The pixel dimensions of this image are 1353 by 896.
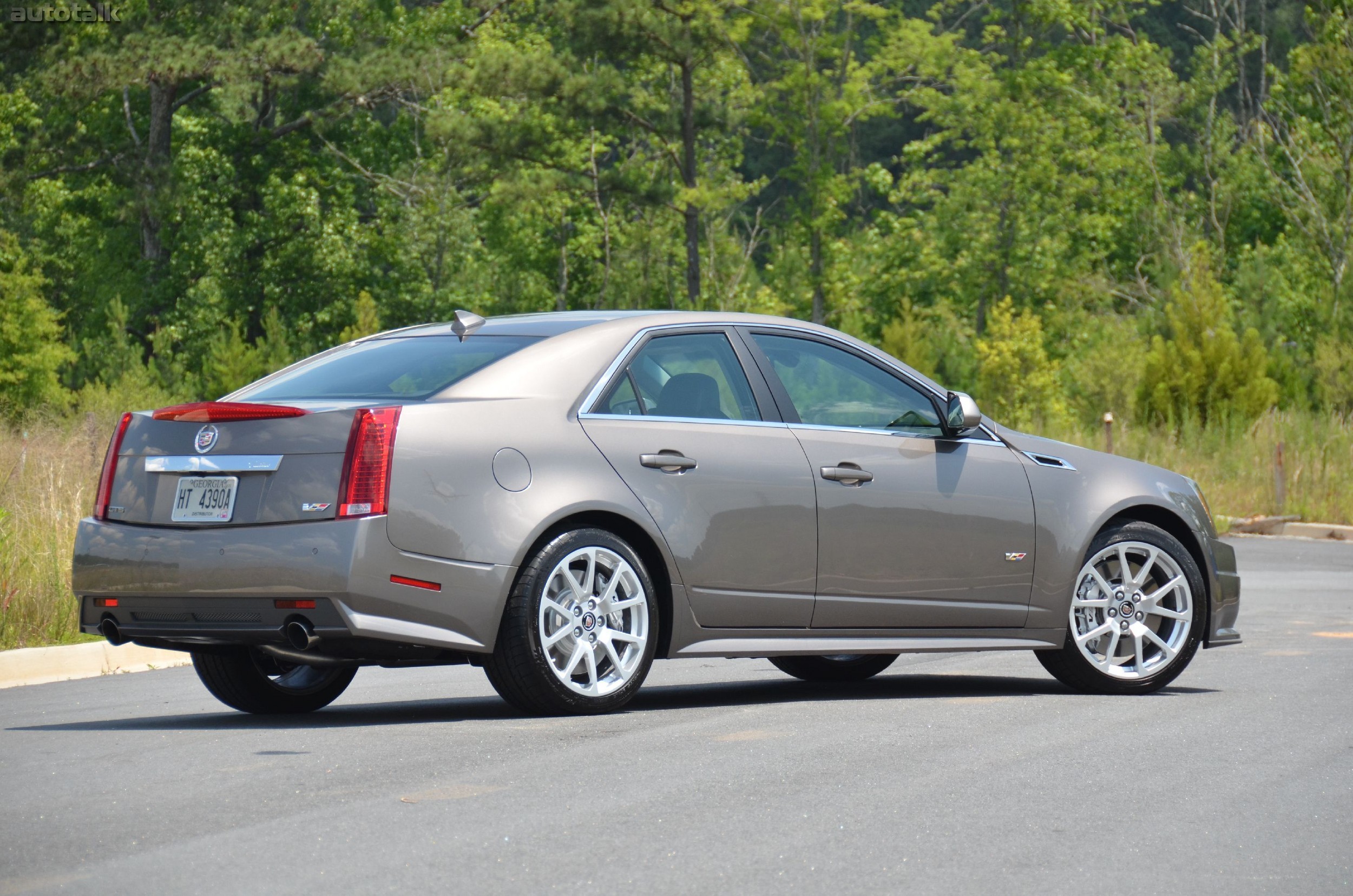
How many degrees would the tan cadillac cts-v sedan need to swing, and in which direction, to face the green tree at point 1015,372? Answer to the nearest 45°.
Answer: approximately 45° to its left

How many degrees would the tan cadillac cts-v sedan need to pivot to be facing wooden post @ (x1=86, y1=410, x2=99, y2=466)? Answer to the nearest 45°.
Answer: approximately 90° to its left

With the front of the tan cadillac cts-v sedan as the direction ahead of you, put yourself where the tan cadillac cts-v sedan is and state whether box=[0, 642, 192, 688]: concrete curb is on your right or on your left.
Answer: on your left

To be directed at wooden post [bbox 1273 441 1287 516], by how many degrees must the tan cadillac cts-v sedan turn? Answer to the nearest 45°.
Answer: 0° — it already faces it

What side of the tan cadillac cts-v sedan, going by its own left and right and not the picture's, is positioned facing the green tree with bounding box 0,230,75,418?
left

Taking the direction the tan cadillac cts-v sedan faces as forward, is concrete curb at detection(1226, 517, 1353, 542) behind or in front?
in front

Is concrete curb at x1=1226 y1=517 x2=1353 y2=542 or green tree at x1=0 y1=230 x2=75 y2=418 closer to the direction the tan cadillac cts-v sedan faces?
the concrete curb

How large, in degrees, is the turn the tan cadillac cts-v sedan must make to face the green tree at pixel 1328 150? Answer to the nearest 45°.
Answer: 0° — it already faces it

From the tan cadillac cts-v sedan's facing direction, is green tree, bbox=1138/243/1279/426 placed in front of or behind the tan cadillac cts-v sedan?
in front

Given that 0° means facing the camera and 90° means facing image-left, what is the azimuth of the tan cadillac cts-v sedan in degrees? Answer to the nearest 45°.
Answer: approximately 225°
